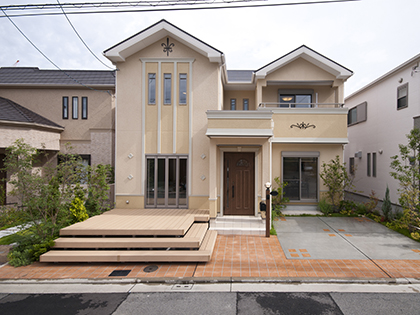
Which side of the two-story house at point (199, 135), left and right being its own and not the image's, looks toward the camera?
front

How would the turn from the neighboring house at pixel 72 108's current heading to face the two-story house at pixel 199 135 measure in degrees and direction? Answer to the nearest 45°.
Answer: approximately 45° to its left

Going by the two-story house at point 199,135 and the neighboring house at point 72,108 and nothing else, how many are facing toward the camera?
2

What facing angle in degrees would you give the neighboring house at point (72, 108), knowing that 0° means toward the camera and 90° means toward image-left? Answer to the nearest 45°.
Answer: approximately 0°

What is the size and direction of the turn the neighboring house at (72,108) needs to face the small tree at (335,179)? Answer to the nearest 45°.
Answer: approximately 45° to its left

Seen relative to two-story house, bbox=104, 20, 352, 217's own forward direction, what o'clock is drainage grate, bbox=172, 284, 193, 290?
The drainage grate is roughly at 12 o'clock from the two-story house.

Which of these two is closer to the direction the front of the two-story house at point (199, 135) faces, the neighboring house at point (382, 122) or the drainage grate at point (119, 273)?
the drainage grate

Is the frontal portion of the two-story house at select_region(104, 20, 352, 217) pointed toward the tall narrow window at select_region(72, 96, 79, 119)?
no

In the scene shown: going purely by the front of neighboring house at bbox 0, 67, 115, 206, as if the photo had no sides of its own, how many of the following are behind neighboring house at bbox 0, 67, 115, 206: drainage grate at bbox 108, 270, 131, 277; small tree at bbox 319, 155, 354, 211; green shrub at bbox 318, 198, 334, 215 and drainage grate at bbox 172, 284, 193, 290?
0

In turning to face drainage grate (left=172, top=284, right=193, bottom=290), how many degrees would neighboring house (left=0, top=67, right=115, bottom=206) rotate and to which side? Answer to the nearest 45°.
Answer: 0° — it already faces it

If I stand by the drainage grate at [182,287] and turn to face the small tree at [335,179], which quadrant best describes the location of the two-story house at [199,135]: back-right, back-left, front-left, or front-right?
front-left
